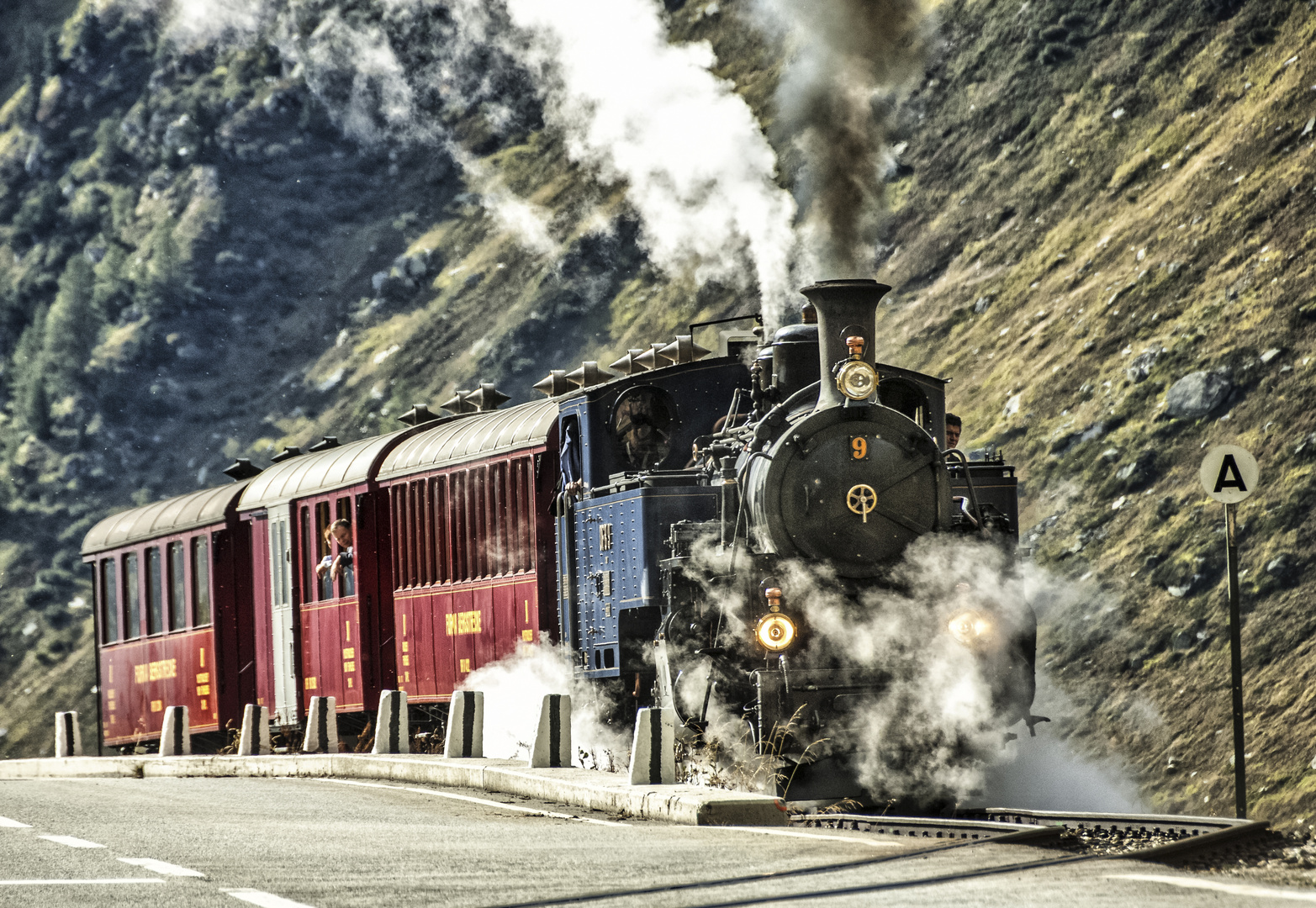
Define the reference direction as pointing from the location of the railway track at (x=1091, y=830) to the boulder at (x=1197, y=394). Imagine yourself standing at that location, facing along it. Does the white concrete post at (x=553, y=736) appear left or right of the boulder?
left

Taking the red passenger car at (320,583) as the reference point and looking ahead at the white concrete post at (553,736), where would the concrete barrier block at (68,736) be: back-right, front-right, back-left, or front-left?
back-right

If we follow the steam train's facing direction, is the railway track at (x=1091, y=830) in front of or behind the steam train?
in front

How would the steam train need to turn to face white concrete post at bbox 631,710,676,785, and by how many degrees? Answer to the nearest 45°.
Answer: approximately 45° to its right

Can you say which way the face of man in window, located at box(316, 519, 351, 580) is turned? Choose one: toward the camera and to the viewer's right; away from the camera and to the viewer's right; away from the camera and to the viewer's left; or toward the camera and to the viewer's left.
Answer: toward the camera and to the viewer's right

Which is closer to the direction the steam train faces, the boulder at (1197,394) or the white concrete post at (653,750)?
the white concrete post

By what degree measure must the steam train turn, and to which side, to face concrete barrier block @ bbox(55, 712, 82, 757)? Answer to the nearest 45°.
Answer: approximately 180°
